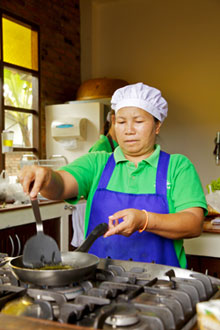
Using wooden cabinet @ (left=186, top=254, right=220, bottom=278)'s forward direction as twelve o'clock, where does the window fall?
The window is roughly at 3 o'clock from the wooden cabinet.

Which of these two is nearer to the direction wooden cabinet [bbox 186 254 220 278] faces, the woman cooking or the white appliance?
the woman cooking

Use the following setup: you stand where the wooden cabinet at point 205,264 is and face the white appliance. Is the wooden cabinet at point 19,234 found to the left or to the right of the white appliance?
left

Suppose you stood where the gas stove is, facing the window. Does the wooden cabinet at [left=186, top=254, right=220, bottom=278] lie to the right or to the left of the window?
right

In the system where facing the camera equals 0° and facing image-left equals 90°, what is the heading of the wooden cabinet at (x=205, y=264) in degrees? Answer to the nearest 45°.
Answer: approximately 45°

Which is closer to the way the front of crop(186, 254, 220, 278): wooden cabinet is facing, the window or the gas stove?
the gas stove

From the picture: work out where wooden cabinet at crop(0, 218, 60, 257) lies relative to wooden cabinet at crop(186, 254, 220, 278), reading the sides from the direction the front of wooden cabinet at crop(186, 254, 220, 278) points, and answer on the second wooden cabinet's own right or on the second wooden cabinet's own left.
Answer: on the second wooden cabinet's own right
